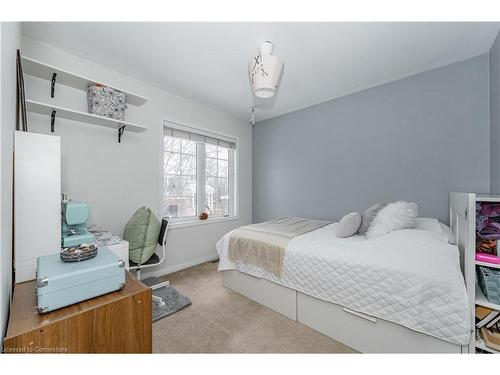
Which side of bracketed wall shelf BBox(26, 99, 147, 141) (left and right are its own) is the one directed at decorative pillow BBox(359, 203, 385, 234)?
front

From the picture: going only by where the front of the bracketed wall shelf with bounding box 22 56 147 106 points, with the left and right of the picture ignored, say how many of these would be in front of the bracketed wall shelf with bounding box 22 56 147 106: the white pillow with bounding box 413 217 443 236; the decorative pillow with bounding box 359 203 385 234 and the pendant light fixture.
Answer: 3

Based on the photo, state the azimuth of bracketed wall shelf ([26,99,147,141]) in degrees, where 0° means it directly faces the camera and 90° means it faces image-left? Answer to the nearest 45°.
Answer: approximately 315°

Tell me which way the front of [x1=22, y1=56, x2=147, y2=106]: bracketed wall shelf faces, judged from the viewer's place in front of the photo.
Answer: facing the viewer and to the right of the viewer

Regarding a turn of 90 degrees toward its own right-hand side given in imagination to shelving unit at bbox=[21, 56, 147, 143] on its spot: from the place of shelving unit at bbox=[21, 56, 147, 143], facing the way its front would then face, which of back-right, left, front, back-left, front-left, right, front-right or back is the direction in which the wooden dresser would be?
front-left

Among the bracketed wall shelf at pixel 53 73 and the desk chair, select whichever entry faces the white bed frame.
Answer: the bracketed wall shelf

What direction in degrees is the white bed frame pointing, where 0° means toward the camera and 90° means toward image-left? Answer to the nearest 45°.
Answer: approximately 135°

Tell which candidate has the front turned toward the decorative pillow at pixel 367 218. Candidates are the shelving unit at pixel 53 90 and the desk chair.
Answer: the shelving unit

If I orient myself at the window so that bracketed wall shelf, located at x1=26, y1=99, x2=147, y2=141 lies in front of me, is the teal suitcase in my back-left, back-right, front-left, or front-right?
front-left

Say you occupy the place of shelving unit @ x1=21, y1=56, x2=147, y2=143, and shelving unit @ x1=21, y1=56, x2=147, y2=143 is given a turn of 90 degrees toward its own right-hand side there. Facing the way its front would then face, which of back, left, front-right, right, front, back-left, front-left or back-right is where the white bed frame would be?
left

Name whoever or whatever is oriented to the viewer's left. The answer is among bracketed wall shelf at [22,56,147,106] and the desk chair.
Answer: the desk chair

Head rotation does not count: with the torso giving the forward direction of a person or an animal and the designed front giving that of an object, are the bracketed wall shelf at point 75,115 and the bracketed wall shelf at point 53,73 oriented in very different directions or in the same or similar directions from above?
same or similar directions
